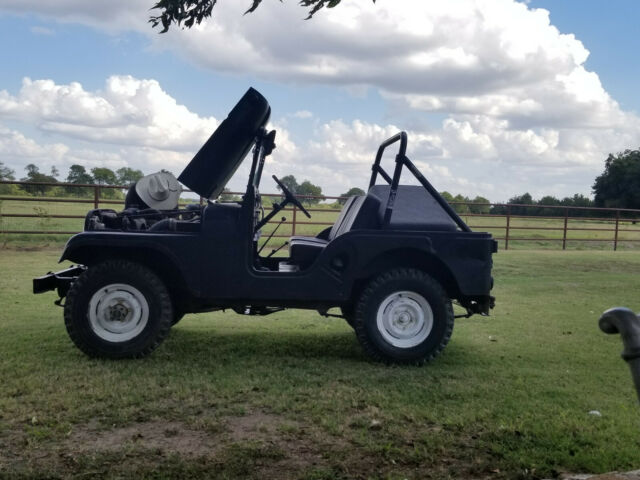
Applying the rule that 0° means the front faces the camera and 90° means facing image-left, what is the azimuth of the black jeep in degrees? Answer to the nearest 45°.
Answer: approximately 90°

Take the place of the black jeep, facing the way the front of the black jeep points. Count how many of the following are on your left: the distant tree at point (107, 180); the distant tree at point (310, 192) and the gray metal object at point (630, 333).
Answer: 1

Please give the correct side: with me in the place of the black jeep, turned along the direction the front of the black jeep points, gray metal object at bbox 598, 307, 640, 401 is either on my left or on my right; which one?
on my left

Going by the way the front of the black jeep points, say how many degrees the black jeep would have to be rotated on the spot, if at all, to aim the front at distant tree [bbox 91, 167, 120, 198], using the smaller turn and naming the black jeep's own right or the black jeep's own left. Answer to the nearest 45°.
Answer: approximately 90° to the black jeep's own right

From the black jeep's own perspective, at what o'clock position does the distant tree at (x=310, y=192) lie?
The distant tree is roughly at 3 o'clock from the black jeep.
